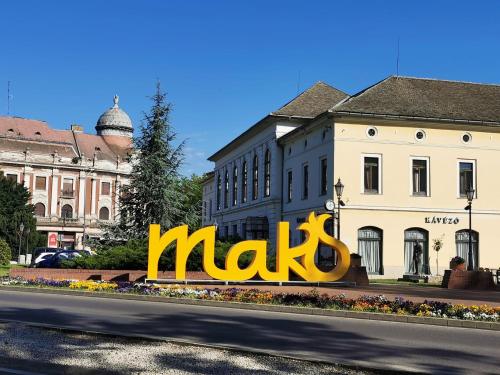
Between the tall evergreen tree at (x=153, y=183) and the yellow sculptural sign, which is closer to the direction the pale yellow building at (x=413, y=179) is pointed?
the yellow sculptural sign

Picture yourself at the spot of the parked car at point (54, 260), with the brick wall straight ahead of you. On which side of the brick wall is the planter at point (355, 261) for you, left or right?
left

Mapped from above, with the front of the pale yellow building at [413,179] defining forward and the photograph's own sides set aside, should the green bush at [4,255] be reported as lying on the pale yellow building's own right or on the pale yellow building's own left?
on the pale yellow building's own right

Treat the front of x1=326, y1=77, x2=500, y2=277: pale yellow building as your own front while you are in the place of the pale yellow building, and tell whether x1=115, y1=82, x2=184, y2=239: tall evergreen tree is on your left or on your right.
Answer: on your right

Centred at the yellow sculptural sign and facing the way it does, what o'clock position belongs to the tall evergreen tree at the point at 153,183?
The tall evergreen tree is roughly at 5 o'clock from the yellow sculptural sign.

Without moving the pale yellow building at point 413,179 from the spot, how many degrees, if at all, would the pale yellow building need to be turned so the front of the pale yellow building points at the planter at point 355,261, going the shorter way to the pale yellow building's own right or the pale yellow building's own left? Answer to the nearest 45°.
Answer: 0° — it already faces it

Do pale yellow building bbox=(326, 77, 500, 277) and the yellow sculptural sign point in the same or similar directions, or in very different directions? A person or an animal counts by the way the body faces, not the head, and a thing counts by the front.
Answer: same or similar directions

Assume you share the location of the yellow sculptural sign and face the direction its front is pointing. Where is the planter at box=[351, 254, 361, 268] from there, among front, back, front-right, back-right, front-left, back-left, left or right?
back-left

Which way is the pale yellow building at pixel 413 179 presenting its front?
toward the camera

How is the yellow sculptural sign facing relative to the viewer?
toward the camera
